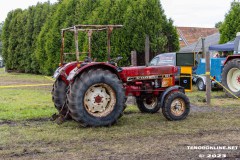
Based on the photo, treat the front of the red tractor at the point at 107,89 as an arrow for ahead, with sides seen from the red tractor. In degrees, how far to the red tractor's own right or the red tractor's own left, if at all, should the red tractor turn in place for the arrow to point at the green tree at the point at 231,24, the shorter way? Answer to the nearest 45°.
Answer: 0° — it already faces it

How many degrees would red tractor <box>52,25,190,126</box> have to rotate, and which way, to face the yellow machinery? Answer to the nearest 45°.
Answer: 0° — it already faces it

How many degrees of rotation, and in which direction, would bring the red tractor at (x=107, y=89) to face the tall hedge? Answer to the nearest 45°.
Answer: approximately 45° to its left

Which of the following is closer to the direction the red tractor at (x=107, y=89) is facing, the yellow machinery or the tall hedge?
the yellow machinery

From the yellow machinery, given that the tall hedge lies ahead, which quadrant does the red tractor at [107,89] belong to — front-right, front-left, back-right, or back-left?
back-left

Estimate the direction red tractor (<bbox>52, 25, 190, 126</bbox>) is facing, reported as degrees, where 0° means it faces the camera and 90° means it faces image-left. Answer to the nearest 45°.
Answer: approximately 225°

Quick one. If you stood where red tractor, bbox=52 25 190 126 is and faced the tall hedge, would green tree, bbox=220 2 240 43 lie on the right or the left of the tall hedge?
right
